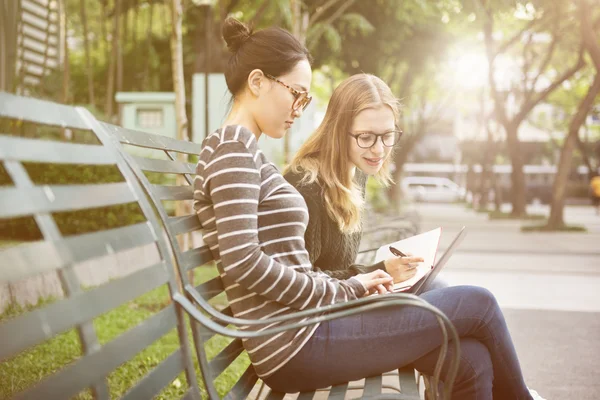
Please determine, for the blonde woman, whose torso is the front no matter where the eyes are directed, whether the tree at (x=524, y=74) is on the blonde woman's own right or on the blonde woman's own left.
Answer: on the blonde woman's own left

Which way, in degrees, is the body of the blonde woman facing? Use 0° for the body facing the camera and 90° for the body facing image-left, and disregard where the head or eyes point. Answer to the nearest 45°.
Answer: approximately 315°

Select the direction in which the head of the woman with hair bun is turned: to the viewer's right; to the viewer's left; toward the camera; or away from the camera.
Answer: to the viewer's right

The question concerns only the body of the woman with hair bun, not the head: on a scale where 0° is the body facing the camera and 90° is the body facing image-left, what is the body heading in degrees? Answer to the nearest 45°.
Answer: approximately 270°

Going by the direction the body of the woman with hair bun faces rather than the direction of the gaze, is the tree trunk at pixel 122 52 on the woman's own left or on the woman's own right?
on the woman's own left

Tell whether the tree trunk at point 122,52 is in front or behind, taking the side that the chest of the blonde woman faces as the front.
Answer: behind
